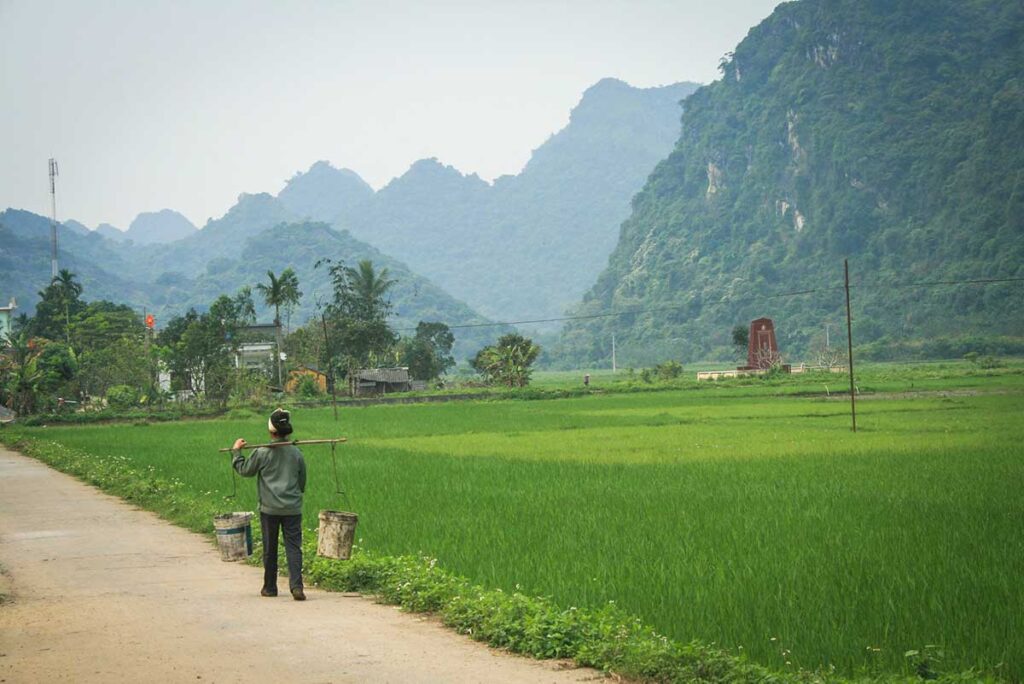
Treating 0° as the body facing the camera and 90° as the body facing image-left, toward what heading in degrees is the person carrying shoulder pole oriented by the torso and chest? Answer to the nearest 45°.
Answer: approximately 180°
